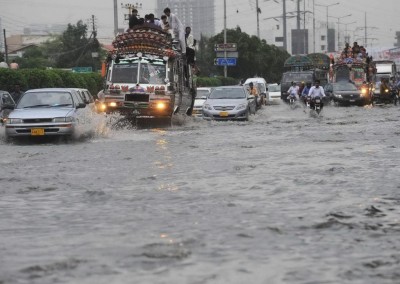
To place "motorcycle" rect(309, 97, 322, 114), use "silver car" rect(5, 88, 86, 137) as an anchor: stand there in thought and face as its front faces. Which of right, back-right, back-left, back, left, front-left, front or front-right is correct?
back-left

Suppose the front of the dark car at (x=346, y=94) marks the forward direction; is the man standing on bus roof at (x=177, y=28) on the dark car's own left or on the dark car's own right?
on the dark car's own right

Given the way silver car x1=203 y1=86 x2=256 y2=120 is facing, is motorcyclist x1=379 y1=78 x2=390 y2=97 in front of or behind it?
behind

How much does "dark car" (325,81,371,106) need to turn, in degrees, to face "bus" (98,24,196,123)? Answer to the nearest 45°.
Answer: approximately 45° to its right

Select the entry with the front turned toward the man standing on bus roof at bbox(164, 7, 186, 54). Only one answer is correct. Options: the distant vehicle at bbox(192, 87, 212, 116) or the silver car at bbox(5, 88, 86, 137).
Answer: the distant vehicle

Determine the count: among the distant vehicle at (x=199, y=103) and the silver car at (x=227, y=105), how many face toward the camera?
2

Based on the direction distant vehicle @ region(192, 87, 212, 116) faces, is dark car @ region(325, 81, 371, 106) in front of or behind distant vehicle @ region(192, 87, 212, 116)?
behind

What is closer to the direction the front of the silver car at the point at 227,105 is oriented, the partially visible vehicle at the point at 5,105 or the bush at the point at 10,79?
the partially visible vehicle

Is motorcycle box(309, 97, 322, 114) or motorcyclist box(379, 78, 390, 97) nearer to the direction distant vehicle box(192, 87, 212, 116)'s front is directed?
the motorcycle

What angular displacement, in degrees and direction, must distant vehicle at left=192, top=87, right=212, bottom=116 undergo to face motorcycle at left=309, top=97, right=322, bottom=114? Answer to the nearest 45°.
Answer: approximately 90° to its left
